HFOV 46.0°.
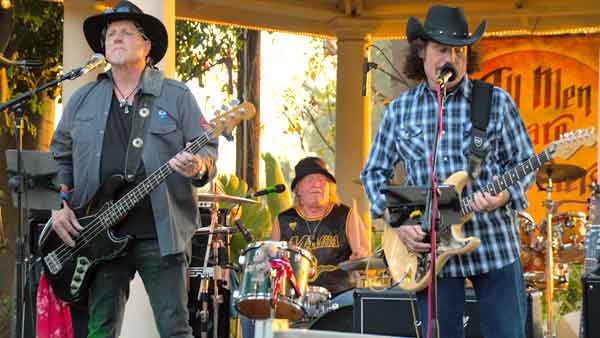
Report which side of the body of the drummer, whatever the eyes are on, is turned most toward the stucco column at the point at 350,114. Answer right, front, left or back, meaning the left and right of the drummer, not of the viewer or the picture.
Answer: back

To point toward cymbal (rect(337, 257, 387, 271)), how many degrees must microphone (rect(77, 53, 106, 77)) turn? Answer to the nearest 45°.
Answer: approximately 45° to its left

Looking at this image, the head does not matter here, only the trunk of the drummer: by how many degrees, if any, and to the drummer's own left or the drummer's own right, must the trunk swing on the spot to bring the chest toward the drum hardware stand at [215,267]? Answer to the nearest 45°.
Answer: approximately 45° to the drummer's own right

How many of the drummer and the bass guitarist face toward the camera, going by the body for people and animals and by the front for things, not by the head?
2

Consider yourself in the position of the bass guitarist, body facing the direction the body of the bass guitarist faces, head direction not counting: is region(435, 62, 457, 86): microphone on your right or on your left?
on your left

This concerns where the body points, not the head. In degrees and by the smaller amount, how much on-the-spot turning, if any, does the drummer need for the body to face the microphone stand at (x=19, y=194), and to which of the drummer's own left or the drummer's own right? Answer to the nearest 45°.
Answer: approximately 45° to the drummer's own right

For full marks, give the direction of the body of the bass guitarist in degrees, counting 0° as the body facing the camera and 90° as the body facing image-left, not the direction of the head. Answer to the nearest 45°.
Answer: approximately 0°

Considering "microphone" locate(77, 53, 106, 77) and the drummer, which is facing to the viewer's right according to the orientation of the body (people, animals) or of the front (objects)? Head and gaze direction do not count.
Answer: the microphone

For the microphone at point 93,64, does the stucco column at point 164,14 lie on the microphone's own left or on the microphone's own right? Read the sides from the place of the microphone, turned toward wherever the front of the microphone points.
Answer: on the microphone's own left
